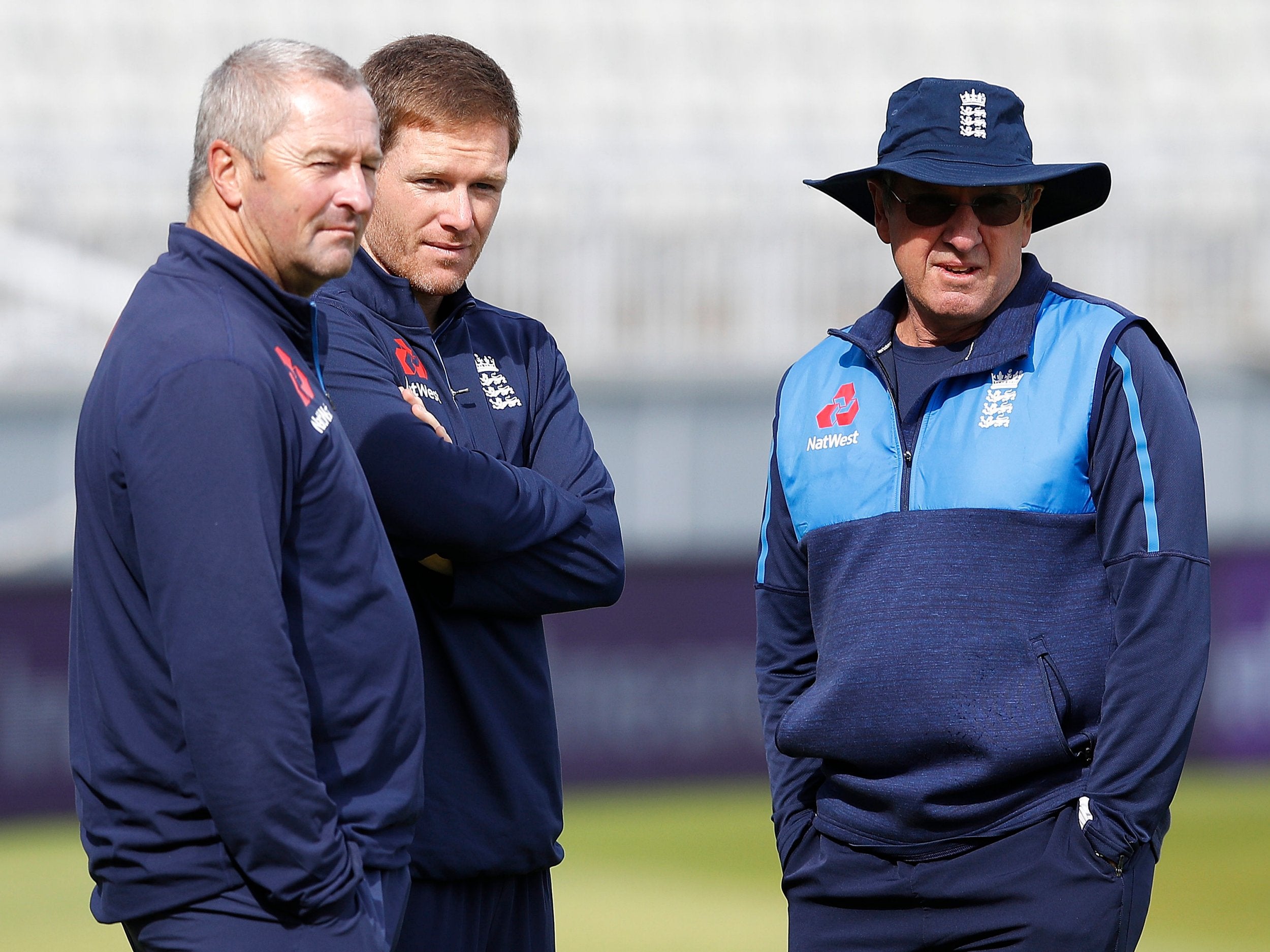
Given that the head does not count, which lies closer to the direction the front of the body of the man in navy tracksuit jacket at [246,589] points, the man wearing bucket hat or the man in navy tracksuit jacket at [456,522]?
the man wearing bucket hat

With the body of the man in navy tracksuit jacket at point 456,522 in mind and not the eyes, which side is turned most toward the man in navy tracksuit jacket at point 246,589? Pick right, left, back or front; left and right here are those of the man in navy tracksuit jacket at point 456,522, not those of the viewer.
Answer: right

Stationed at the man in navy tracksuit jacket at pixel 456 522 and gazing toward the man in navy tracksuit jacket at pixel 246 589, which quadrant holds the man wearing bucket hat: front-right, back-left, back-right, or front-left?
back-left

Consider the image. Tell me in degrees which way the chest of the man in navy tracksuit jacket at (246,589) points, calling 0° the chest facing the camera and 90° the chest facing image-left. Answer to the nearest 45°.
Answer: approximately 270°

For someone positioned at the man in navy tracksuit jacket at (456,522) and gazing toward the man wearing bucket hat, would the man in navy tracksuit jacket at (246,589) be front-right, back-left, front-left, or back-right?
back-right

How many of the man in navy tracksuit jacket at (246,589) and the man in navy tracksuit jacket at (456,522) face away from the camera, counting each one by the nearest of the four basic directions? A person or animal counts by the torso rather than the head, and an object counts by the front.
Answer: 0

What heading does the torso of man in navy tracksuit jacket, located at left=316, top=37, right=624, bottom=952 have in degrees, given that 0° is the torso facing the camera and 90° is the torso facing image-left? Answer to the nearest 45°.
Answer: approximately 315°

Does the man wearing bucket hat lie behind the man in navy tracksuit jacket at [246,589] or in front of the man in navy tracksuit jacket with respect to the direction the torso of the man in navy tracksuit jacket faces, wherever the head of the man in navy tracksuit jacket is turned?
in front
